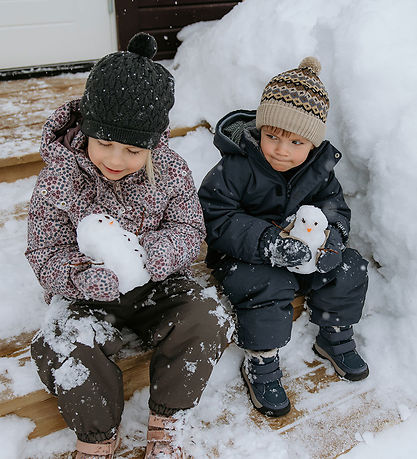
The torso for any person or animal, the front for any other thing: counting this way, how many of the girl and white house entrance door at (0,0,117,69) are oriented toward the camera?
2

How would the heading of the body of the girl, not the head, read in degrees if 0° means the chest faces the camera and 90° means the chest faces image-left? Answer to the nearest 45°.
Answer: approximately 0°

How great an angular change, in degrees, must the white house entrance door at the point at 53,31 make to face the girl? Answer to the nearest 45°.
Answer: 0° — it already faces them

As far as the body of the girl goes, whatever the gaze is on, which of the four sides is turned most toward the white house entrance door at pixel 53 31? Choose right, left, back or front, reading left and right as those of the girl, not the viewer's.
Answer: back

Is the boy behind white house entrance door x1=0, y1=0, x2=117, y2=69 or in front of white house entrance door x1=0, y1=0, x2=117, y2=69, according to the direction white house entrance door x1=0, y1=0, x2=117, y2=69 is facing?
in front

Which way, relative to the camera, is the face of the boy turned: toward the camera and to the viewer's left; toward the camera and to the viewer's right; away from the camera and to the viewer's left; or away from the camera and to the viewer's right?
toward the camera and to the viewer's left

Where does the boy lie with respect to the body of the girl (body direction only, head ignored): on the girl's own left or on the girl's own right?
on the girl's own left
